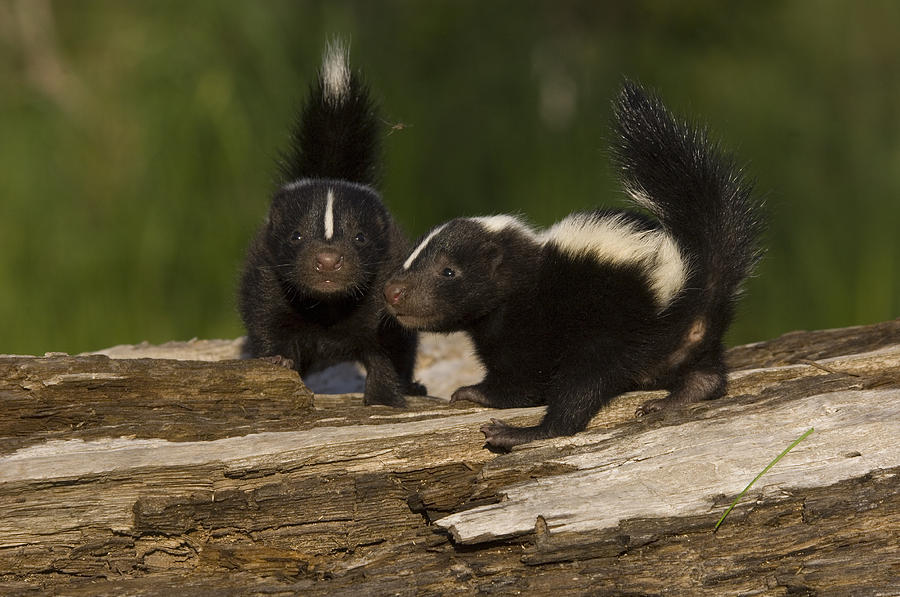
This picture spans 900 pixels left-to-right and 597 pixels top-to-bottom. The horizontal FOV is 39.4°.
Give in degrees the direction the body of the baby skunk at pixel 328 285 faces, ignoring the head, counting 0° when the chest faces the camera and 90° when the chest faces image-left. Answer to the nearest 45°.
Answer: approximately 0°

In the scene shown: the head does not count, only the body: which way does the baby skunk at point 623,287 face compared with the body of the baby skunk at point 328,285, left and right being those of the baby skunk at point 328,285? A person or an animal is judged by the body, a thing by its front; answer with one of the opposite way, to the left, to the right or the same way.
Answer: to the right

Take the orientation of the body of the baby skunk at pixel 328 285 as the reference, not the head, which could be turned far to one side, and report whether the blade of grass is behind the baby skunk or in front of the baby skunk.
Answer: in front

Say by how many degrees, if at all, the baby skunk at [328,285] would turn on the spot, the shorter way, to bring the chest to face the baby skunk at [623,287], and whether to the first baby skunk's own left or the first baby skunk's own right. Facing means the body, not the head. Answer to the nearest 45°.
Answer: approximately 45° to the first baby skunk's own left

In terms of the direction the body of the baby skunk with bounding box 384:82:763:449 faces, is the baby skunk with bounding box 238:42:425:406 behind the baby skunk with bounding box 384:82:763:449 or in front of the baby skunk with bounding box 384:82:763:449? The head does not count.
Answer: in front

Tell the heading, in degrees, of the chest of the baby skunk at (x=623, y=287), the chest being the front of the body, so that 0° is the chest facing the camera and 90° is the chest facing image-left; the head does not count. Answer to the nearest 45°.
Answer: approximately 90°

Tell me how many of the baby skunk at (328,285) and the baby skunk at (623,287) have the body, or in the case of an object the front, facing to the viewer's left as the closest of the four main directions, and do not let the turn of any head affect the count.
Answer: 1
